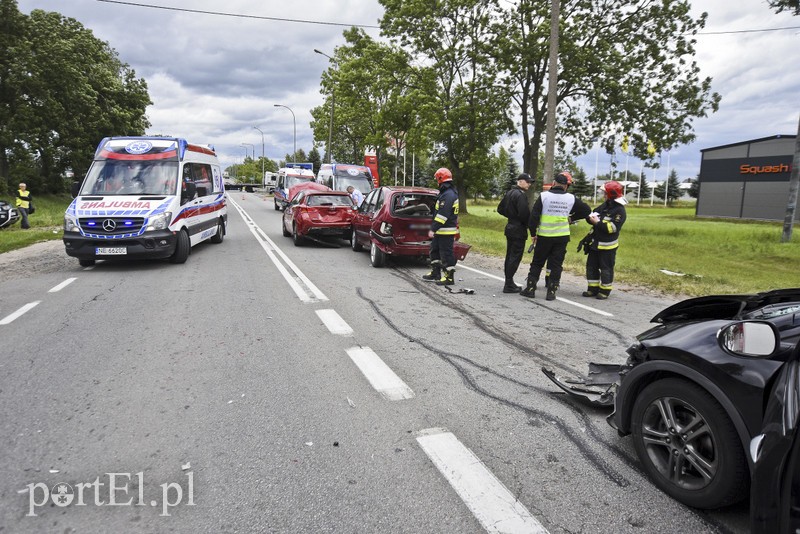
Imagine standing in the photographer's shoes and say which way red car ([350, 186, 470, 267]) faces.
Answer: facing away from the viewer and to the left of the viewer

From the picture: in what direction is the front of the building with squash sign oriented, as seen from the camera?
facing the viewer and to the left of the viewer

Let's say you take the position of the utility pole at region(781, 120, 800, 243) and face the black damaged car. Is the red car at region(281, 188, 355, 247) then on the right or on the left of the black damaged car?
right

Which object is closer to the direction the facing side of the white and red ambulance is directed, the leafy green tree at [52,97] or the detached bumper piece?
the detached bumper piece

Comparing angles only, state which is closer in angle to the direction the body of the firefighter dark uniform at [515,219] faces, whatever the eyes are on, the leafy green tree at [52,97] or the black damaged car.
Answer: the black damaged car

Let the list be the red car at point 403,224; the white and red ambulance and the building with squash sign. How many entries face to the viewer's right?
0

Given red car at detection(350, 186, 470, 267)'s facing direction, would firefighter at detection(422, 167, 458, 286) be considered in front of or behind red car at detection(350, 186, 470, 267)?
behind

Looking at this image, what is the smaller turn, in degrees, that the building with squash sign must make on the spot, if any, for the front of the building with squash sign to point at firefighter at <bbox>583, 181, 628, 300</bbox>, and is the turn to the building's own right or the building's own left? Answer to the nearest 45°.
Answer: approximately 45° to the building's own left

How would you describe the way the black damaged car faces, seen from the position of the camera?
facing away from the viewer and to the left of the viewer

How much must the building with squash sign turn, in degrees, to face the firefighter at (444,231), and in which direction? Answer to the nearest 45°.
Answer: approximately 45° to its left

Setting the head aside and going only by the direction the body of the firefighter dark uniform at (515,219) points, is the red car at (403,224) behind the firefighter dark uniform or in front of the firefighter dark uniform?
behind

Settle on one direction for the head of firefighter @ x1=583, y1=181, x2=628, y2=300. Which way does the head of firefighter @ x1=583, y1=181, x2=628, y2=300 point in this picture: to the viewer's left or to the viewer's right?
to the viewer's left
